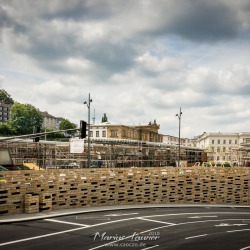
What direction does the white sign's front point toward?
toward the camera

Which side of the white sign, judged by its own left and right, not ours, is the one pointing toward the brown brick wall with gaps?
front
